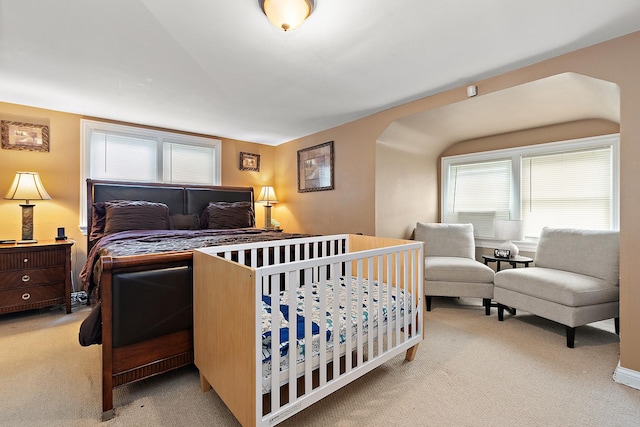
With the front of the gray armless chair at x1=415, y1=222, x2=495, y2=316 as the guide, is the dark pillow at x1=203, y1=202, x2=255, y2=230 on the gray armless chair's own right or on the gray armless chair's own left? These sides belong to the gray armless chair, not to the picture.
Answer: on the gray armless chair's own right

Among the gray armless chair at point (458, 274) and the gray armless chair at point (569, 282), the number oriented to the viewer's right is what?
0

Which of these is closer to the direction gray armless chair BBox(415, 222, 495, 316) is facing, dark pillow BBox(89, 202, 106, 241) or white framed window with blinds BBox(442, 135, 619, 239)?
the dark pillow

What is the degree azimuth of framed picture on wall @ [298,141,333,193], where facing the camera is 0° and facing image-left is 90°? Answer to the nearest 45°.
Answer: approximately 45°

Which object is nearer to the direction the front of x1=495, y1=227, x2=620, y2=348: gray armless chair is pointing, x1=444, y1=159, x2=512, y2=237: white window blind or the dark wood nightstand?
the dark wood nightstand

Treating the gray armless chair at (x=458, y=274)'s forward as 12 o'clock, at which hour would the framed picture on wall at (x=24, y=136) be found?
The framed picture on wall is roughly at 2 o'clock from the gray armless chair.

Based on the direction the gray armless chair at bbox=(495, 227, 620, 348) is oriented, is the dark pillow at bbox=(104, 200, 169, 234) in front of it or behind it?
in front

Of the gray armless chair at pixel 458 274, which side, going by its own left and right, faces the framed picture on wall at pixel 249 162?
right

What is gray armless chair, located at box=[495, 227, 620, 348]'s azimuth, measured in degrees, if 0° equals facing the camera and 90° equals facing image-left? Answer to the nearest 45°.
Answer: approximately 45°

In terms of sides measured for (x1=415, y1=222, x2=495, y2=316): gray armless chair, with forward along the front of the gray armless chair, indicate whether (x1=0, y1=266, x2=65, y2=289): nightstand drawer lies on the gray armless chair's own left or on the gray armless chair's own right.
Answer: on the gray armless chair's own right

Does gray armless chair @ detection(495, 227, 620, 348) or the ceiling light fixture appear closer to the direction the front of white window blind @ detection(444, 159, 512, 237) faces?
the ceiling light fixture
